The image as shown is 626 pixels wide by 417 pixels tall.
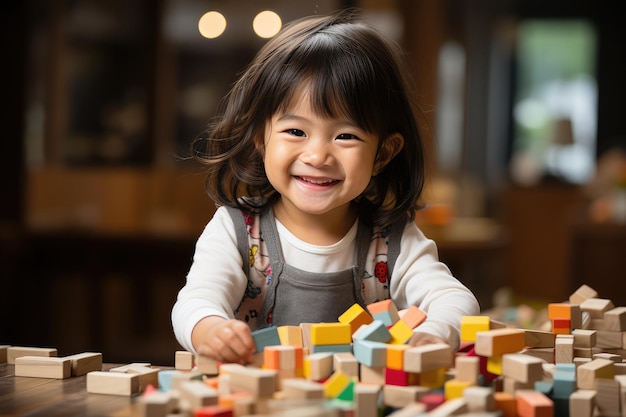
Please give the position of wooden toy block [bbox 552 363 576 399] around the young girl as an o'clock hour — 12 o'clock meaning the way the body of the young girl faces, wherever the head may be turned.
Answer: The wooden toy block is roughly at 11 o'clock from the young girl.

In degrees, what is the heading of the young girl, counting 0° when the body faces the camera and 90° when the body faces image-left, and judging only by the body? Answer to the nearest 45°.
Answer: approximately 0°
